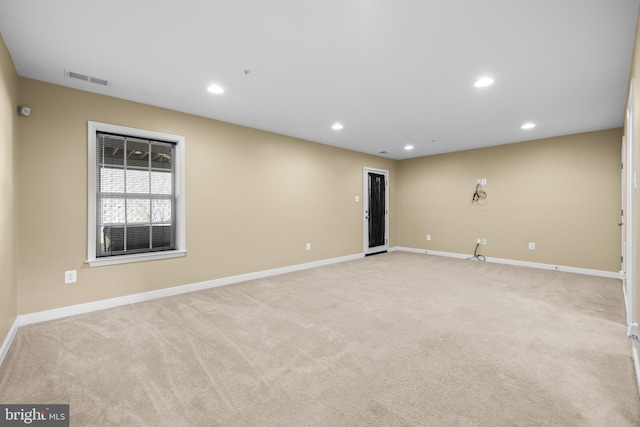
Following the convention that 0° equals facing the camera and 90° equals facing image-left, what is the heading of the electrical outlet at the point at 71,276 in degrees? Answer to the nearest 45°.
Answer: approximately 0°

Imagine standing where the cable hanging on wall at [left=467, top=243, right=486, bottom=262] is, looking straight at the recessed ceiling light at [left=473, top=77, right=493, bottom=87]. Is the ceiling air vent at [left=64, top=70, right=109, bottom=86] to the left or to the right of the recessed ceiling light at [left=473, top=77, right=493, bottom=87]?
right

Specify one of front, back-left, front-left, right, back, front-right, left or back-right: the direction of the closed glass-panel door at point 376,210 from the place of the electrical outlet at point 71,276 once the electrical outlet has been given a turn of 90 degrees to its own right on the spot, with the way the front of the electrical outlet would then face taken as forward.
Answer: back

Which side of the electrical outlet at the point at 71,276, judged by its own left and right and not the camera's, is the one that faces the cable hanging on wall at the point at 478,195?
left

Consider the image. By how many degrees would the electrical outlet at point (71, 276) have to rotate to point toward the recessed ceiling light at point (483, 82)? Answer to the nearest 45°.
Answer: approximately 45° to its left
